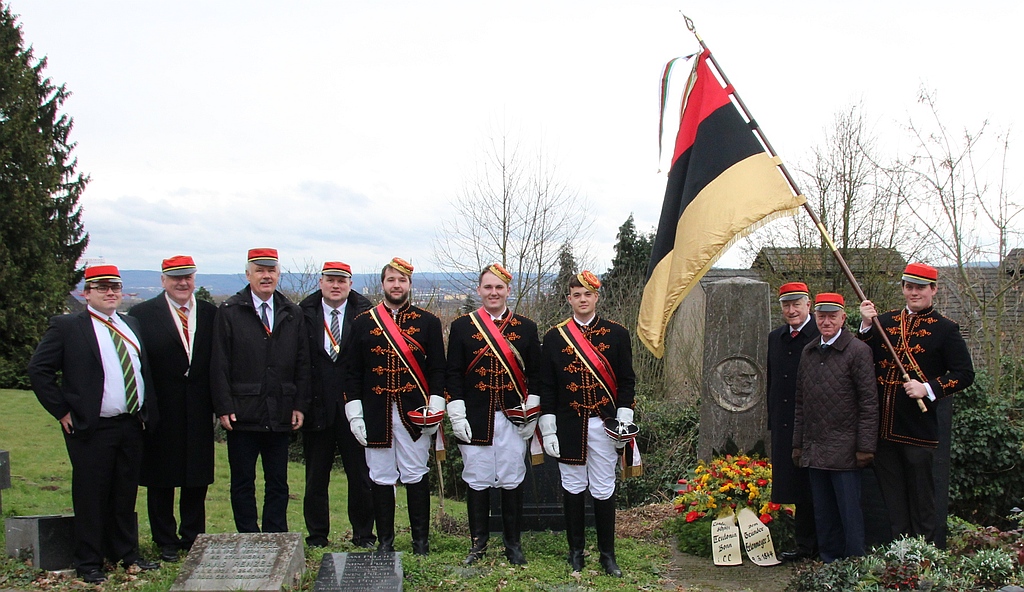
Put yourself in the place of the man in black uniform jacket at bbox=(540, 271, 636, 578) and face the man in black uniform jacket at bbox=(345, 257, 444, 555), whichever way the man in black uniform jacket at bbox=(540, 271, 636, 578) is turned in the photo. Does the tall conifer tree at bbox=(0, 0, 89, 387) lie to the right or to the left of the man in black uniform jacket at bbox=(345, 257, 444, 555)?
right

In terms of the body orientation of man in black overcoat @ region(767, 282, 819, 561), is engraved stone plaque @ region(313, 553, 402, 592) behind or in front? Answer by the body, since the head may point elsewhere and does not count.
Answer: in front

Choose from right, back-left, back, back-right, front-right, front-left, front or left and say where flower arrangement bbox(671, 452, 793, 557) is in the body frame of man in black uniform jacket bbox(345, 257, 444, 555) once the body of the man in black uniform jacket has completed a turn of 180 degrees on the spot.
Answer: right

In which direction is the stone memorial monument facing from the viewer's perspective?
toward the camera

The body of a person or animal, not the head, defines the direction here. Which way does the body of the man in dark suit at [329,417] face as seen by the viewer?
toward the camera

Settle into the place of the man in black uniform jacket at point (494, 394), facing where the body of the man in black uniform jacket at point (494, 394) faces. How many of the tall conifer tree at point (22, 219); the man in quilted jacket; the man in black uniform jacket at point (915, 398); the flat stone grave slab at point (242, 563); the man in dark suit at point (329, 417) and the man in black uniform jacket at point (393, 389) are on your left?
2

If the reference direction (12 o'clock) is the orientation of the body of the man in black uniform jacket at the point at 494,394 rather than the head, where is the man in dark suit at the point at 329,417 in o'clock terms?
The man in dark suit is roughly at 4 o'clock from the man in black uniform jacket.

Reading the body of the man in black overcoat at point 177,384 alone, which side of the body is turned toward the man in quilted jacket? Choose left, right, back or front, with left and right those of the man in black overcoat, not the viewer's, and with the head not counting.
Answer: left
